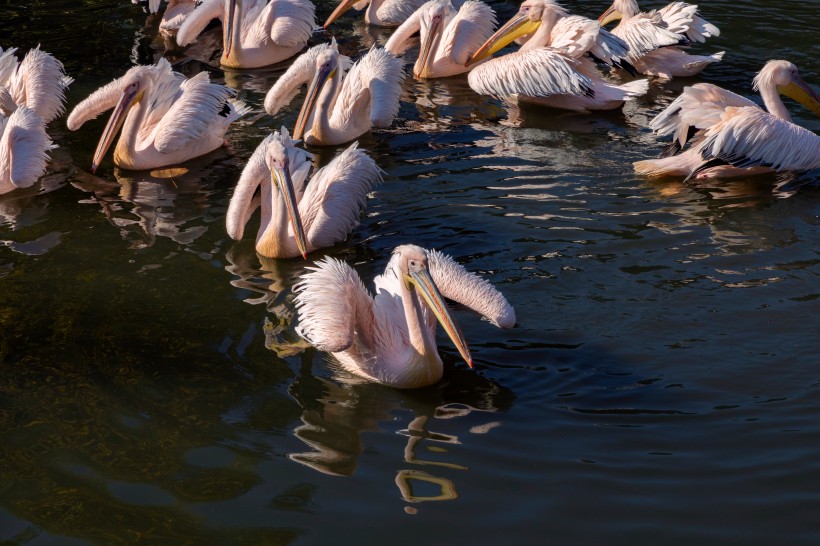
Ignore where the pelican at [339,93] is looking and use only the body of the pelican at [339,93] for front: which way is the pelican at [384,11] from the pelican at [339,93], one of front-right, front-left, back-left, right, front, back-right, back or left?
back-right

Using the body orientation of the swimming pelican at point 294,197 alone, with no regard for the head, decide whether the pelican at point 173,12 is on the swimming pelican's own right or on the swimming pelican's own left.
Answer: on the swimming pelican's own right

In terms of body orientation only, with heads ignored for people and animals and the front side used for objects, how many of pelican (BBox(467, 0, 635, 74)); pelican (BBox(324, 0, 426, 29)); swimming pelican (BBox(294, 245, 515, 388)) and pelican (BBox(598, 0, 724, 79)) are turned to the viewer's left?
3

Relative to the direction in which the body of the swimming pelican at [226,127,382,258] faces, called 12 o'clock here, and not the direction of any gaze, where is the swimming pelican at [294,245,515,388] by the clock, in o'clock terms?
the swimming pelican at [294,245,515,388] is roughly at 10 o'clock from the swimming pelican at [226,127,382,258].

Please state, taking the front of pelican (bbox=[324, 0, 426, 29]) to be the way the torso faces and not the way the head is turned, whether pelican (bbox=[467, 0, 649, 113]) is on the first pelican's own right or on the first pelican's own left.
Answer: on the first pelican's own left

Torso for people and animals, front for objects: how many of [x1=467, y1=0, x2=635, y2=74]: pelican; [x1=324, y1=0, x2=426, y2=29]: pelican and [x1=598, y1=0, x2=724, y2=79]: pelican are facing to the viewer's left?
3

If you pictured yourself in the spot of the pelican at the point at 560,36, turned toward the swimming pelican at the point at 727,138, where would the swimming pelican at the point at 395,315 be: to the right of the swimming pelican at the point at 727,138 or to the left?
right

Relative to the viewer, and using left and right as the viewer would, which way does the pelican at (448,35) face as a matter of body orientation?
facing the viewer and to the left of the viewer

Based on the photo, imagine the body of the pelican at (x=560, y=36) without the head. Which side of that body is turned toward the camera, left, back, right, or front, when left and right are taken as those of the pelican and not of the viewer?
left

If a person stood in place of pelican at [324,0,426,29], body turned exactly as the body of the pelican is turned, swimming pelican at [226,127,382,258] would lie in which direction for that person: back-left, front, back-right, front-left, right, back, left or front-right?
left

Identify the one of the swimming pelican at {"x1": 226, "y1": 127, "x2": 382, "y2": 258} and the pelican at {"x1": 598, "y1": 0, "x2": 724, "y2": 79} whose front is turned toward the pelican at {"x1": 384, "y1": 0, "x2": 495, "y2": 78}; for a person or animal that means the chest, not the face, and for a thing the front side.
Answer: the pelican at {"x1": 598, "y1": 0, "x2": 724, "y2": 79}

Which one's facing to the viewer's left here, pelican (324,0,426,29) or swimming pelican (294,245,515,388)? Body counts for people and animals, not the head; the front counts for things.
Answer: the pelican

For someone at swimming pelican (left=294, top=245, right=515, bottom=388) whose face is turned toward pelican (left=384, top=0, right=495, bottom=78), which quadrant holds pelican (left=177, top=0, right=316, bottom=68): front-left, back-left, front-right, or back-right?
front-left

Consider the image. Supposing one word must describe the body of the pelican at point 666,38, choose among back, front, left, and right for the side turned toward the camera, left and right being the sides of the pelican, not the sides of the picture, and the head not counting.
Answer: left

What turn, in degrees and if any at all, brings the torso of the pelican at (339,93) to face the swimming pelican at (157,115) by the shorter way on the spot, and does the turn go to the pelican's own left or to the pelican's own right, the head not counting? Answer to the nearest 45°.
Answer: approximately 45° to the pelican's own right

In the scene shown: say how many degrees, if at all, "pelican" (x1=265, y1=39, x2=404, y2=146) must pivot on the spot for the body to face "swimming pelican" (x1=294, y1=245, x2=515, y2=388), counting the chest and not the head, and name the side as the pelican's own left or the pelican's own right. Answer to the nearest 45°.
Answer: approximately 45° to the pelican's own left

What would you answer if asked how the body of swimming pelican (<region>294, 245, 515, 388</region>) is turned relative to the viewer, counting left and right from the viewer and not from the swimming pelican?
facing the viewer and to the right of the viewer

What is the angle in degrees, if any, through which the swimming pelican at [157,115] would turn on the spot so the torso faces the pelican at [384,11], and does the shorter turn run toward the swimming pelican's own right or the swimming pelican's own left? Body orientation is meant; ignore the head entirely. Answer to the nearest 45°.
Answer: approximately 180°

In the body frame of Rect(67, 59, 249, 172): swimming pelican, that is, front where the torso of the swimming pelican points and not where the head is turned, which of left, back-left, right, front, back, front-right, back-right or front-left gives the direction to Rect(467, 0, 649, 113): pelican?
back-left

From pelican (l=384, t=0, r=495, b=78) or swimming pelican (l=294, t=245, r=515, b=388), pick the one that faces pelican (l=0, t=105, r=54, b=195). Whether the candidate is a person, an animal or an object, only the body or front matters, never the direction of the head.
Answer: pelican (l=384, t=0, r=495, b=78)
